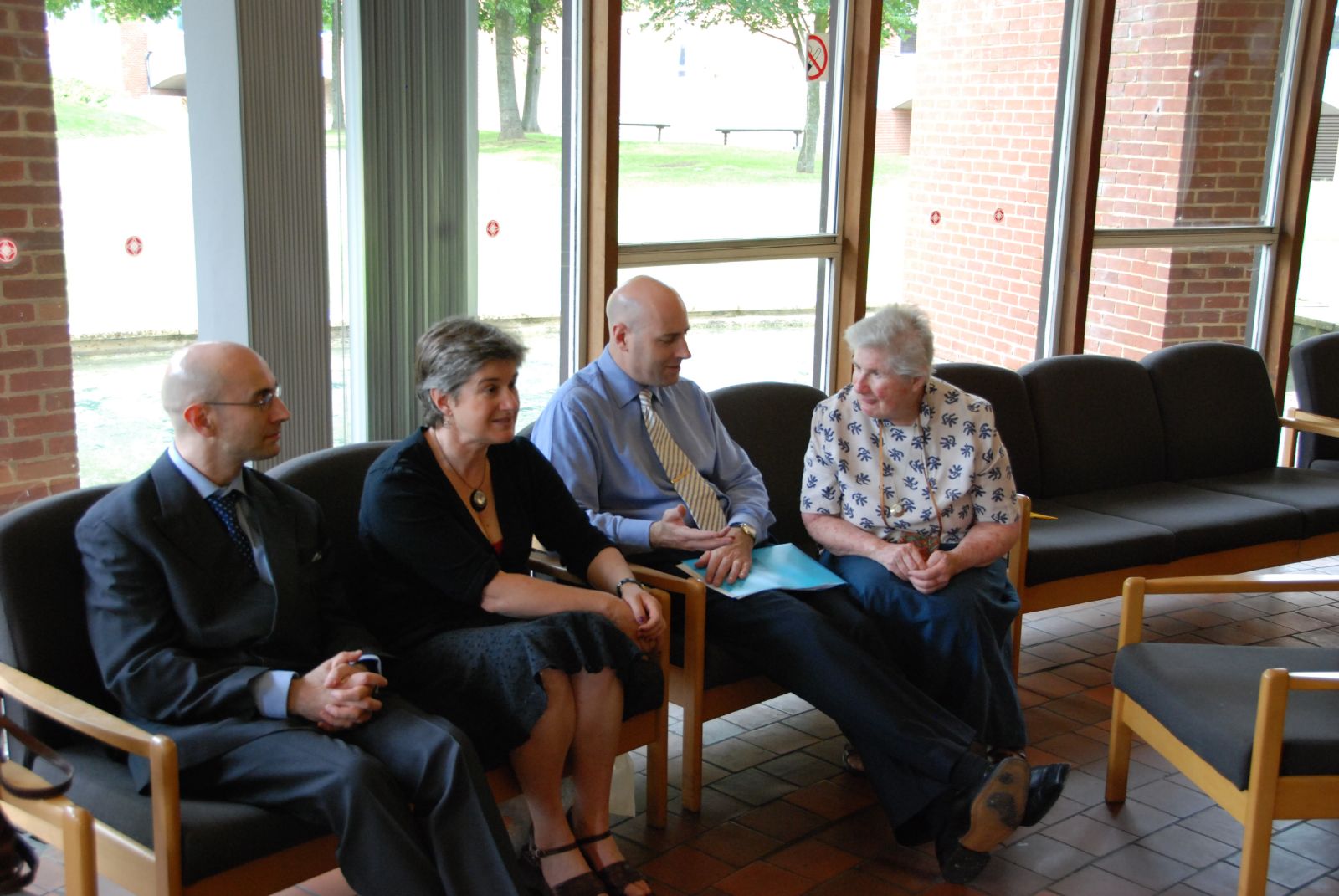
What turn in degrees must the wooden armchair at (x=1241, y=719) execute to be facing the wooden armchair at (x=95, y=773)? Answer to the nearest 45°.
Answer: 0° — it already faces it

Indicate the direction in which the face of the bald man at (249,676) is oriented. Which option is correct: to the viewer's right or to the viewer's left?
to the viewer's right

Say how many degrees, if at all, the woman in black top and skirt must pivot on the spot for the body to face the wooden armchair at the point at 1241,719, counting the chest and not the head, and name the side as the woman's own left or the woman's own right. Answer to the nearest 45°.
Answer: approximately 45° to the woman's own left

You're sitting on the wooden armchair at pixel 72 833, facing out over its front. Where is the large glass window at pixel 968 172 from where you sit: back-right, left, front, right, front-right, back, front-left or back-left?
left

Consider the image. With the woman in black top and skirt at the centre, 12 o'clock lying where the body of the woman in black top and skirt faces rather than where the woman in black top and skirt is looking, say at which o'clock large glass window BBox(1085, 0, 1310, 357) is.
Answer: The large glass window is roughly at 9 o'clock from the woman in black top and skirt.

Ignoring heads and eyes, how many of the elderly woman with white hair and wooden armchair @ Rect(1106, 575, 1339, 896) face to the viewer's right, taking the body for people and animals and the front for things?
0

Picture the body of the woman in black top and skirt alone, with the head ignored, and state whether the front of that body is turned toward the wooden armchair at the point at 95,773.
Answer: no

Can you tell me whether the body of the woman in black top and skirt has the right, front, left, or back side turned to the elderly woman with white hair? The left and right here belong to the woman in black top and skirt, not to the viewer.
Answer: left

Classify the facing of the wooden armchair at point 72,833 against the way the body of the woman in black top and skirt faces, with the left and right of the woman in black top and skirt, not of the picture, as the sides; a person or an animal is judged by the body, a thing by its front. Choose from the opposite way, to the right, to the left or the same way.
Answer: the same way

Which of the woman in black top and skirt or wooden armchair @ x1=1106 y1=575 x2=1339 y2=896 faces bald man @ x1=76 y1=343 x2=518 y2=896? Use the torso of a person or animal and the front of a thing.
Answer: the wooden armchair

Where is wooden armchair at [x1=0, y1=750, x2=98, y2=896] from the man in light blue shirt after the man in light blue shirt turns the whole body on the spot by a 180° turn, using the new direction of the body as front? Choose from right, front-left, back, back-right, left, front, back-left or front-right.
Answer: left

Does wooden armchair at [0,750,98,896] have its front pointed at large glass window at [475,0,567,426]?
no

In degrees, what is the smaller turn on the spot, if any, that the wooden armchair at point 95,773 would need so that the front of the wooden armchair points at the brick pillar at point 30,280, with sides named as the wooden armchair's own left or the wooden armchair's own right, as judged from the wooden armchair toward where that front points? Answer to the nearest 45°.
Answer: approximately 135° to the wooden armchair's own left

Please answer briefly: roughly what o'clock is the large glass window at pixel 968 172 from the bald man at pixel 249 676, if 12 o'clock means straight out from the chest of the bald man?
The large glass window is roughly at 9 o'clock from the bald man.

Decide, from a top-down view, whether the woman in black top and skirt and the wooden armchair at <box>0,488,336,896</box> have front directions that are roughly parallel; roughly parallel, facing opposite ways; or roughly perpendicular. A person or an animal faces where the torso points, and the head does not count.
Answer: roughly parallel

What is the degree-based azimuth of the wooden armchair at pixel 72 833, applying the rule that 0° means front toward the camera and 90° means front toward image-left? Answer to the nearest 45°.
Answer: approximately 315°

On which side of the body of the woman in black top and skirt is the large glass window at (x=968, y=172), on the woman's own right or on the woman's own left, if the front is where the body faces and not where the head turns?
on the woman's own left
